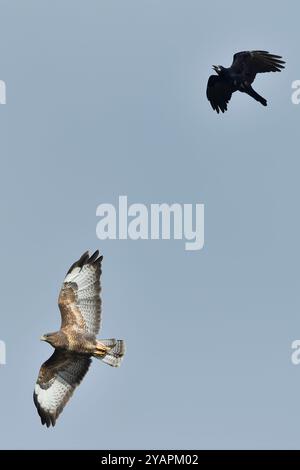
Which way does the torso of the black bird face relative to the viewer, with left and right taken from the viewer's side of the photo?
facing to the left of the viewer

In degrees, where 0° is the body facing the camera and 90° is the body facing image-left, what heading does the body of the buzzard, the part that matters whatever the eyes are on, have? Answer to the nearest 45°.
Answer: approximately 90°

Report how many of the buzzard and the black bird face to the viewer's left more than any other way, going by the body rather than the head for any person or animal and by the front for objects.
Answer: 2
